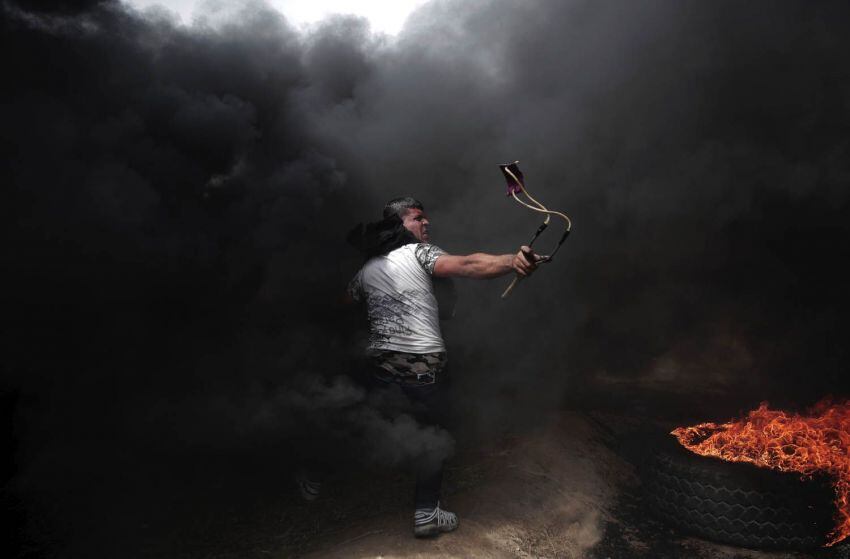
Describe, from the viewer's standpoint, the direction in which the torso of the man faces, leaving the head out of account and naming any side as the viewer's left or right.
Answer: facing away from the viewer and to the right of the viewer

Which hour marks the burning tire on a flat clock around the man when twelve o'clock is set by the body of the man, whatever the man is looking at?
The burning tire is roughly at 1 o'clock from the man.
